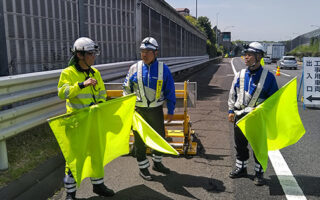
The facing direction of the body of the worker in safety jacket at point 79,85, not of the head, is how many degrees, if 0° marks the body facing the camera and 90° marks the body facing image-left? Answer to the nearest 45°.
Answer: approximately 315°

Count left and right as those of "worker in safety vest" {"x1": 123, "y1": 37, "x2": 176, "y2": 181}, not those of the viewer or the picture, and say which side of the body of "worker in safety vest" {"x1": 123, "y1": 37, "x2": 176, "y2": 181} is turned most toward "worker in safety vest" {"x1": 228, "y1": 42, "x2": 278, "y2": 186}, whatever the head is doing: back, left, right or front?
left

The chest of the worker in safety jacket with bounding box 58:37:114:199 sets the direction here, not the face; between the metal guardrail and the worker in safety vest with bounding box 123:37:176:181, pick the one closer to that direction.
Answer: the worker in safety vest

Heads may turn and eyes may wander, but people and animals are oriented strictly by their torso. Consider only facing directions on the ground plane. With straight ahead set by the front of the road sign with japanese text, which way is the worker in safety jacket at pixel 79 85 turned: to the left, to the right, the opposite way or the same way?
to the left

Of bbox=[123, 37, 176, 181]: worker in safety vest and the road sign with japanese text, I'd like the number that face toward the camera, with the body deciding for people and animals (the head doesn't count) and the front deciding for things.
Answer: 2

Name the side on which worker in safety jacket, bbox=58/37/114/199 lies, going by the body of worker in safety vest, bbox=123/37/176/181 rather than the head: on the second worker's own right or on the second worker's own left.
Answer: on the second worker's own right

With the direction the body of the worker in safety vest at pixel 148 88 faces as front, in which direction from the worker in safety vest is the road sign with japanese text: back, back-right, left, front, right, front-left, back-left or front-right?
back-left

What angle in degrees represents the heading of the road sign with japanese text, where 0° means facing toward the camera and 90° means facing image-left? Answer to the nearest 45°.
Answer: approximately 0°

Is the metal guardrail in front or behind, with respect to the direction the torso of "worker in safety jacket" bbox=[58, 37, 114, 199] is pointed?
behind
